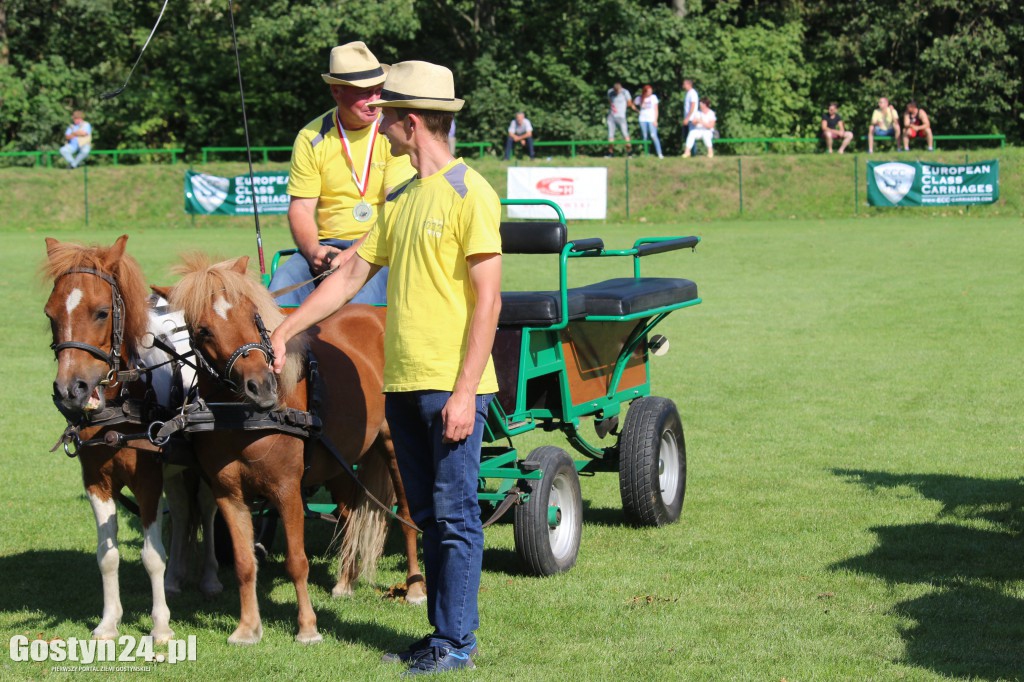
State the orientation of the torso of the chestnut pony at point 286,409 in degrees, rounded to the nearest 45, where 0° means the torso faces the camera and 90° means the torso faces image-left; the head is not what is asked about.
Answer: approximately 45°

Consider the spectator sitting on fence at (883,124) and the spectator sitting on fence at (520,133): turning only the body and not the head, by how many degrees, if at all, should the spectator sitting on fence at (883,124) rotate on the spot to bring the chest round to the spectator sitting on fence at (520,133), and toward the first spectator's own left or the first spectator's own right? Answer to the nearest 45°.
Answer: approximately 90° to the first spectator's own right

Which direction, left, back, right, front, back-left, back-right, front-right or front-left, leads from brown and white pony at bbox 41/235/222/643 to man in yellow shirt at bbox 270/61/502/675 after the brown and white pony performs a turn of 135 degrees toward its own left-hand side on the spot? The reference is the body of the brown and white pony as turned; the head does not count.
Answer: front-right

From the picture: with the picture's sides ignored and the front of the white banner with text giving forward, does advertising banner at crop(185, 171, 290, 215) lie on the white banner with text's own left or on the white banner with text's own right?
on the white banner with text's own right

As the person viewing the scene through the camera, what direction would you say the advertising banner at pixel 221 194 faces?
facing the viewer

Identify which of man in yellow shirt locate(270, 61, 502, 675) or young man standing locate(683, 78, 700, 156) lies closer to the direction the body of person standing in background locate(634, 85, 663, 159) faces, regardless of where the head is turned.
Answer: the man in yellow shirt

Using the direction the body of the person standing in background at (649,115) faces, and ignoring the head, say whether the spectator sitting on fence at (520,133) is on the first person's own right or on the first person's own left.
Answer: on the first person's own right

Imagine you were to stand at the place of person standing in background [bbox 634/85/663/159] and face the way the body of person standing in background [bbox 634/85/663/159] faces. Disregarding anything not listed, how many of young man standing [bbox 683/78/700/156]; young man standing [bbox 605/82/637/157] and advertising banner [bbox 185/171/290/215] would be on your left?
1

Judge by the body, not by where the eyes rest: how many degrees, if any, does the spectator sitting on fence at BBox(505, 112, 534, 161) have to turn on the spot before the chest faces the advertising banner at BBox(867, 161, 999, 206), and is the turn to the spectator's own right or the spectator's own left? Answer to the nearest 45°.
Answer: approximately 90° to the spectator's own left

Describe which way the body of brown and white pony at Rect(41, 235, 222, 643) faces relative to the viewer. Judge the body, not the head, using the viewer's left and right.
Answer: facing the viewer and to the left of the viewer

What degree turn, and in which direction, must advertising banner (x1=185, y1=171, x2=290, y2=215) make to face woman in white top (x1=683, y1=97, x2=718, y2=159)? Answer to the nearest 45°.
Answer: approximately 90° to its left

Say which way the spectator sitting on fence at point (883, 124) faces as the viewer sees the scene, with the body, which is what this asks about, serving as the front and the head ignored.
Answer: toward the camera
